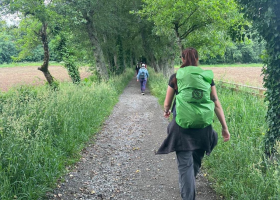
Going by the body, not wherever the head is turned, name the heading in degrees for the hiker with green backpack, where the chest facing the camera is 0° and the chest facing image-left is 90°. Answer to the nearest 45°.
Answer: approximately 180°

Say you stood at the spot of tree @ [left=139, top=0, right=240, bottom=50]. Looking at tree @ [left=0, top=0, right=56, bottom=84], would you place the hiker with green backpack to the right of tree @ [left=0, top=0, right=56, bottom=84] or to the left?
left

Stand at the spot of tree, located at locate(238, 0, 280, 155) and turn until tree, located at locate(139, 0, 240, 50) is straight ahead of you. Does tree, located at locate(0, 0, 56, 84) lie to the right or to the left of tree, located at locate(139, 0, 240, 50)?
left

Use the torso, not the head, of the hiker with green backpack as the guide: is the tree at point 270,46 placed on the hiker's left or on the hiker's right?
on the hiker's right

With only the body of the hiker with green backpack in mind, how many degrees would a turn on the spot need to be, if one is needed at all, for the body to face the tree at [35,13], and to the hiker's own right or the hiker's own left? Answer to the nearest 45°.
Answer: approximately 45° to the hiker's own left

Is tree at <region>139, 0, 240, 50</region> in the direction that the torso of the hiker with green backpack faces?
yes

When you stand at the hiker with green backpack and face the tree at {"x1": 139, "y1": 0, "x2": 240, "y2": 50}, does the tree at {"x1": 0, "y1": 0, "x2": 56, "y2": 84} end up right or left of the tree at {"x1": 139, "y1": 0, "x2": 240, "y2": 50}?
left
